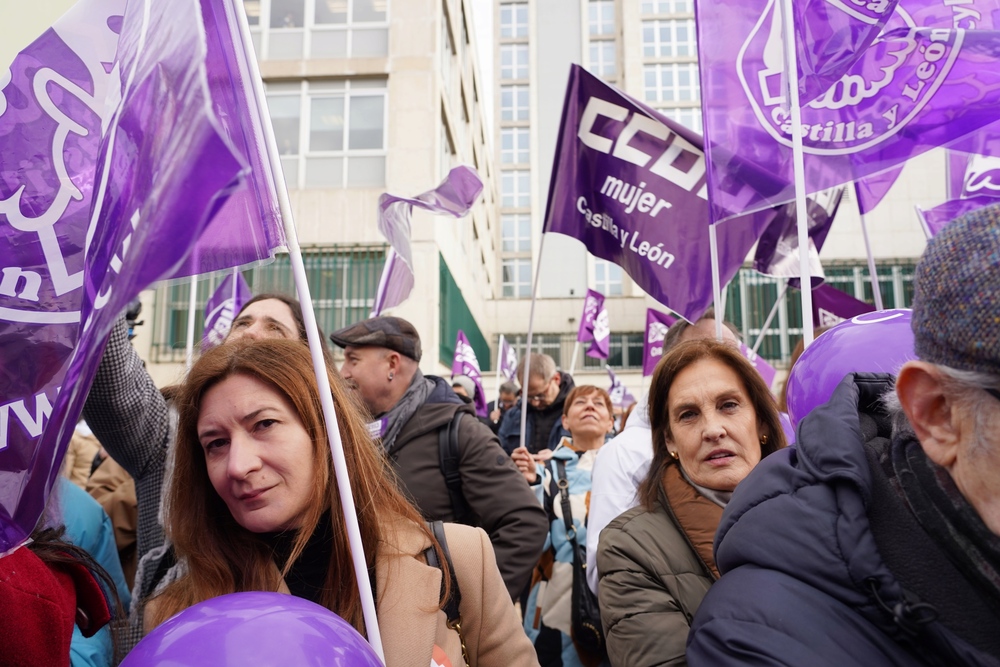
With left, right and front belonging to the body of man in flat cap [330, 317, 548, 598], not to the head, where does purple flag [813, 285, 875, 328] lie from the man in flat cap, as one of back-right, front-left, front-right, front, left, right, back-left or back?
back-right

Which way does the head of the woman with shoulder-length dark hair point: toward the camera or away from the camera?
toward the camera

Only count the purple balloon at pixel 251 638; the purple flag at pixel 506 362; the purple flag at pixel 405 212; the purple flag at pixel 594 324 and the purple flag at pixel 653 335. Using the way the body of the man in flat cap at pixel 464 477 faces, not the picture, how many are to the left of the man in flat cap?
1

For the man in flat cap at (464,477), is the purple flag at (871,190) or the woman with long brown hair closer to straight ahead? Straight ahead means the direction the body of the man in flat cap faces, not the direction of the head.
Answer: the woman with long brown hair

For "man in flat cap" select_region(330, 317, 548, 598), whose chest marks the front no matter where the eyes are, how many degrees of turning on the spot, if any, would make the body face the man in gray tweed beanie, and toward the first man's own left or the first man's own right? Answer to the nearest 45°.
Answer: approximately 90° to the first man's own left

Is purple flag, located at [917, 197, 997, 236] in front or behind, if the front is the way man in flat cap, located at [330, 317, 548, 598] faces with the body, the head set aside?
behind

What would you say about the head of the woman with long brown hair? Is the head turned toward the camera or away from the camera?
toward the camera

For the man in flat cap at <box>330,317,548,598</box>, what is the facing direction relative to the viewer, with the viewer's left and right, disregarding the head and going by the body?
facing to the left of the viewer

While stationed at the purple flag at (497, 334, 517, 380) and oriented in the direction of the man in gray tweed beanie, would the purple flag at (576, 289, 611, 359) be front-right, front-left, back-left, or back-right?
front-left

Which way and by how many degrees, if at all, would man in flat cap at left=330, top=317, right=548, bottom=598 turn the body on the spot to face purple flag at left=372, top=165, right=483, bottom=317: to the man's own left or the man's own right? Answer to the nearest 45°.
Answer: approximately 90° to the man's own right
